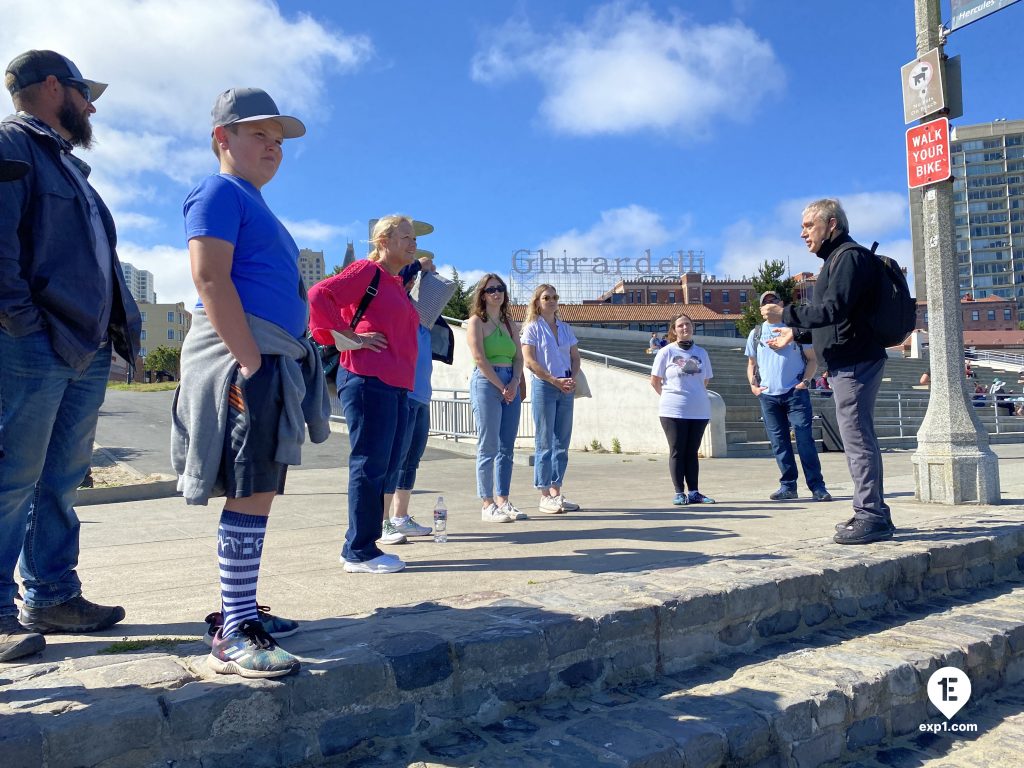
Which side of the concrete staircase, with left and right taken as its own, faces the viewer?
front

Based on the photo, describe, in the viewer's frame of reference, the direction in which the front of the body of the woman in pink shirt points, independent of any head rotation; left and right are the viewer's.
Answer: facing to the right of the viewer

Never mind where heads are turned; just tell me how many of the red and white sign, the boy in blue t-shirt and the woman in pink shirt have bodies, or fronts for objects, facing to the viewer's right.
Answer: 2

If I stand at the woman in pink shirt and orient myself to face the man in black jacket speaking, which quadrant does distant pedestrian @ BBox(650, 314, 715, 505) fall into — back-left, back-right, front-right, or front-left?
front-left

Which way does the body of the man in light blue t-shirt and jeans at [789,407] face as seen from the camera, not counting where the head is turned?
toward the camera

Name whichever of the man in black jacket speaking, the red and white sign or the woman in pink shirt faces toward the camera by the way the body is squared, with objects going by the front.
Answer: the red and white sign

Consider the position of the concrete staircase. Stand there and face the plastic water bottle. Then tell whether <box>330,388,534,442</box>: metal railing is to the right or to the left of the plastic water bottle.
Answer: right

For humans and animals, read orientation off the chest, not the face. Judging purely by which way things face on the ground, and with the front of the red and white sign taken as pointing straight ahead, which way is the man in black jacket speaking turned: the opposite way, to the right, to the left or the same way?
to the right

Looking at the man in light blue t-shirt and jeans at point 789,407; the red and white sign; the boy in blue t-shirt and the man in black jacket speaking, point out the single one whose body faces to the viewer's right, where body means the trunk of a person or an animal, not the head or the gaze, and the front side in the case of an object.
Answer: the boy in blue t-shirt

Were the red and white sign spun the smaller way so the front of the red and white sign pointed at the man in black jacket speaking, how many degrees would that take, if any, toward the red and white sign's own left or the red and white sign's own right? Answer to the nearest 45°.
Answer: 0° — it already faces them

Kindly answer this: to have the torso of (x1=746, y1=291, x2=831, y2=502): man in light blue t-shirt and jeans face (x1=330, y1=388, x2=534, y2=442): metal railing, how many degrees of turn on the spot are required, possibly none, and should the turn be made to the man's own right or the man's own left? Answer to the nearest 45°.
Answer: approximately 135° to the man's own right

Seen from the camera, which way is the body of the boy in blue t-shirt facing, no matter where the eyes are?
to the viewer's right

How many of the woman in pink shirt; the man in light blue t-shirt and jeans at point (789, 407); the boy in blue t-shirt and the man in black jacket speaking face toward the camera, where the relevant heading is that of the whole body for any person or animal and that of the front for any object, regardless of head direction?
1

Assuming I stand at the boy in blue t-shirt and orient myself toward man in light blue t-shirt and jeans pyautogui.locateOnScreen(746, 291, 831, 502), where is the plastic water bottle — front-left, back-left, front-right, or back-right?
front-left

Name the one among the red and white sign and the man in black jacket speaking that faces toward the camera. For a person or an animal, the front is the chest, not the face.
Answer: the red and white sign

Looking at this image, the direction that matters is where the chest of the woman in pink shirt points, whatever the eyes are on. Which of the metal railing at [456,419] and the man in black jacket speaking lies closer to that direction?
the man in black jacket speaking

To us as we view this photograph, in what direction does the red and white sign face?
facing the viewer

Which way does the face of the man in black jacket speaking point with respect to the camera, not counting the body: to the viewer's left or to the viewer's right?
to the viewer's left

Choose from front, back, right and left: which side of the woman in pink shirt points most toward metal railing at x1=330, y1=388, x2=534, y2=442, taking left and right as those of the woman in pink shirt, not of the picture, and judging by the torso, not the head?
left

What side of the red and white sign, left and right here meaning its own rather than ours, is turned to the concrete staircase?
back

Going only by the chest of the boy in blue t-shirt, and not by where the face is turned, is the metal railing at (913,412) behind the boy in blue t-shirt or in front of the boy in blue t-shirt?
in front

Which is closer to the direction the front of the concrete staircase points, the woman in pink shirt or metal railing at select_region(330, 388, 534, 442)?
the woman in pink shirt
